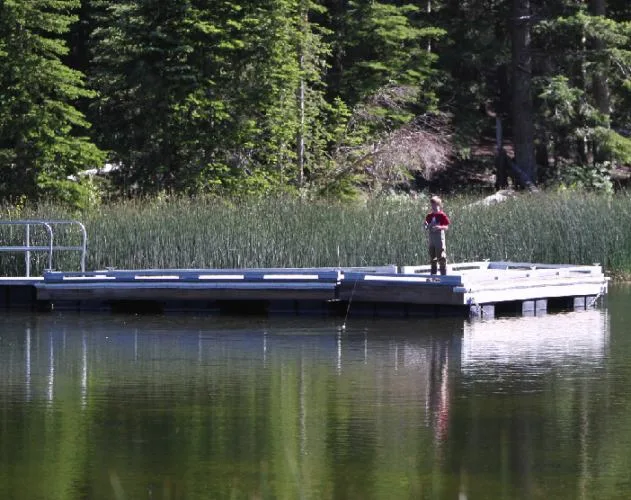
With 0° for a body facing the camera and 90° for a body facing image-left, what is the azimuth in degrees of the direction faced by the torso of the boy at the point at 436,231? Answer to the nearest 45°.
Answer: approximately 0°

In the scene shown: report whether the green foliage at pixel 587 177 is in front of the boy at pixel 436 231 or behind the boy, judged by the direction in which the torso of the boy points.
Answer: behind

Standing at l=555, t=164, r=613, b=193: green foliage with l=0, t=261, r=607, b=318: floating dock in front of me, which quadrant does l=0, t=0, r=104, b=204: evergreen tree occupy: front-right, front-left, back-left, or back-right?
front-right

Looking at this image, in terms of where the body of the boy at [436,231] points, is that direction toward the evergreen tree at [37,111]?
no

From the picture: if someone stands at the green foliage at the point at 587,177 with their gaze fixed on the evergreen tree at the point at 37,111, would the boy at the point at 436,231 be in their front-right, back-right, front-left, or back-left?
front-left
